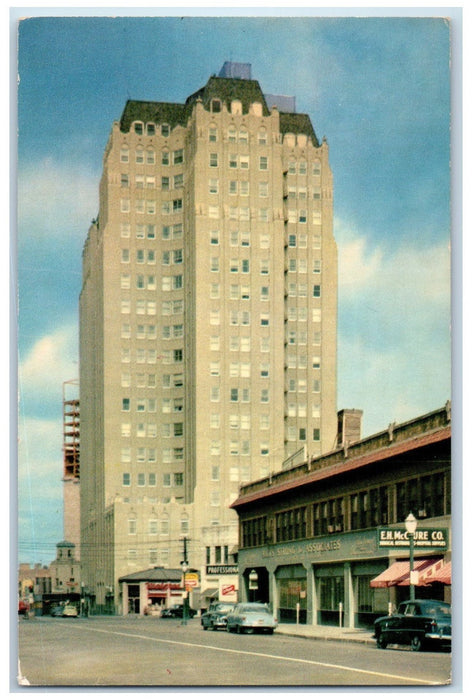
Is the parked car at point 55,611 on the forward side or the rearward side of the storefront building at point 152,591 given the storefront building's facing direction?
on the forward side

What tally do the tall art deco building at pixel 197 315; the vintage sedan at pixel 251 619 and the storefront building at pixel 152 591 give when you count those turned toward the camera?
2

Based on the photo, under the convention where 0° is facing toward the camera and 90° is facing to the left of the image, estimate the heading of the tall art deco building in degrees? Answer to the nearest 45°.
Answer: approximately 0°

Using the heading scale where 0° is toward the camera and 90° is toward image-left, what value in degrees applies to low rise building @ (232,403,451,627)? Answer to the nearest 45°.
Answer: approximately 45°
